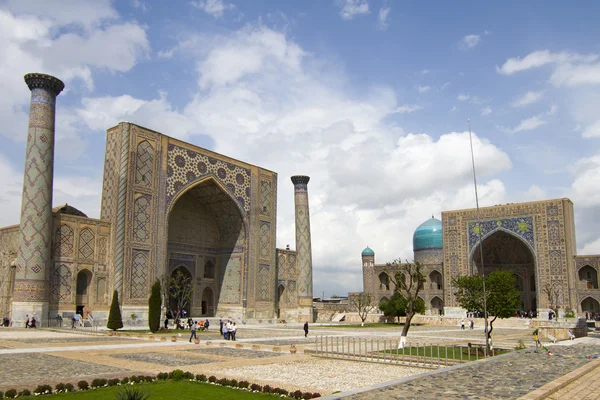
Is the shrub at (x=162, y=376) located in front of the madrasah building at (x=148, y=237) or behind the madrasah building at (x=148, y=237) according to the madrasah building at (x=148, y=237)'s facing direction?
in front

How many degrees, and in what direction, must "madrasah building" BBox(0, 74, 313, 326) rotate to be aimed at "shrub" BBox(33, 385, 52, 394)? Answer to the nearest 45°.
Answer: approximately 45° to its right

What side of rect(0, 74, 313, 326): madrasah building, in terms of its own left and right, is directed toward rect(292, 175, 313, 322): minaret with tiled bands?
left

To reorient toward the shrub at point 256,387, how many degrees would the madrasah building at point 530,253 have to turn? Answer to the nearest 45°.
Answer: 0° — it already faces it

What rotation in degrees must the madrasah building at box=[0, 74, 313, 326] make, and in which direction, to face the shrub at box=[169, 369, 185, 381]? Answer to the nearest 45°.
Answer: approximately 45° to its right

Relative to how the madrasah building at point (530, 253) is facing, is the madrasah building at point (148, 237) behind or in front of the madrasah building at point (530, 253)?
in front

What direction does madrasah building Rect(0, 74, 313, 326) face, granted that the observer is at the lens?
facing the viewer and to the right of the viewer

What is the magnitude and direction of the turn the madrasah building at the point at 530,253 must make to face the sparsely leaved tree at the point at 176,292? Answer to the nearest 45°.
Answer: approximately 45° to its right

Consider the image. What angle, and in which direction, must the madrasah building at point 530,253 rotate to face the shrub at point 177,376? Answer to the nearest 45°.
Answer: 0° — it already faces it

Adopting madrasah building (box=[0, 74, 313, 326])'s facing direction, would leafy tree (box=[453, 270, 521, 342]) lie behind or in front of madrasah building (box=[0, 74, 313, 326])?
in front

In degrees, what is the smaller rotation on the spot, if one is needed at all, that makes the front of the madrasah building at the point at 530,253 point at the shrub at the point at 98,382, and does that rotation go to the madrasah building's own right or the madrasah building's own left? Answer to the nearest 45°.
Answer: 0° — it already faces it

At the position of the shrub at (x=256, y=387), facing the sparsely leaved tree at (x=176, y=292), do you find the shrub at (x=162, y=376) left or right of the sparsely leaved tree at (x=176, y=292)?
left

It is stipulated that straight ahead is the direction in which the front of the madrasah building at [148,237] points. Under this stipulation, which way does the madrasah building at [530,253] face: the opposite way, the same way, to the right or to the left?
to the right

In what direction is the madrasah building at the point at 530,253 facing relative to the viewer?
toward the camera
